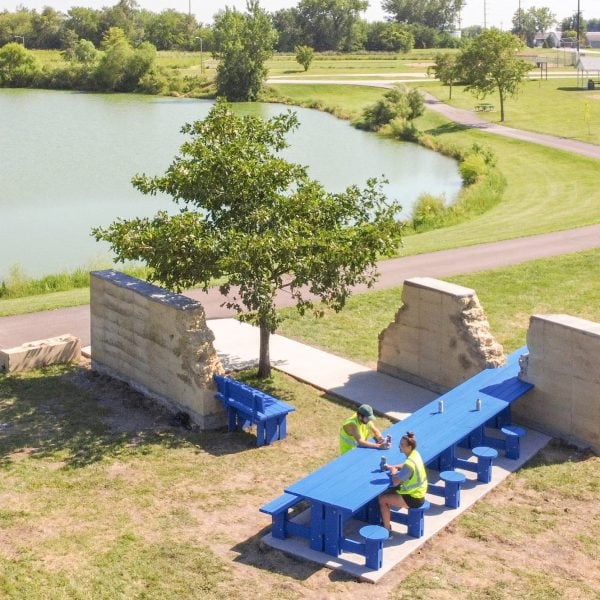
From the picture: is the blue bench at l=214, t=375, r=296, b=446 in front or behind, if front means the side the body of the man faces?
behind

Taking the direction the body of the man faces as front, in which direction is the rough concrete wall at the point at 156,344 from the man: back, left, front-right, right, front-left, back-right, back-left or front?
back

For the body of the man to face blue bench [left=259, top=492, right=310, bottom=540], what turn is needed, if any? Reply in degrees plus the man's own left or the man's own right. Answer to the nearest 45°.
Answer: approximately 90° to the man's own right

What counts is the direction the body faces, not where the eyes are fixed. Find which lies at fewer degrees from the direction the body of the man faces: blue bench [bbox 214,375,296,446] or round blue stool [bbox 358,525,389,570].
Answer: the round blue stool

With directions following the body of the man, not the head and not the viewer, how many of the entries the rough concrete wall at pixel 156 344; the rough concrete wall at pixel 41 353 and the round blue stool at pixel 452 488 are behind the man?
2

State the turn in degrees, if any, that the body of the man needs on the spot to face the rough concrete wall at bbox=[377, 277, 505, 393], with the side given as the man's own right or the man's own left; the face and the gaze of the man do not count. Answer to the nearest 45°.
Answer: approximately 135° to the man's own left

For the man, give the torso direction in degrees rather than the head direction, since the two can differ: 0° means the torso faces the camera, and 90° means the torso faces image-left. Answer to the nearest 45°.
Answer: approximately 315°

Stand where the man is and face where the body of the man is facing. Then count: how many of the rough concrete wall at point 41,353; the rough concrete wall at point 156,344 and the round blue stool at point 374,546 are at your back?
2

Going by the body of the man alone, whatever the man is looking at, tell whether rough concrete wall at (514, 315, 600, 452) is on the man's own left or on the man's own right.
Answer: on the man's own left
